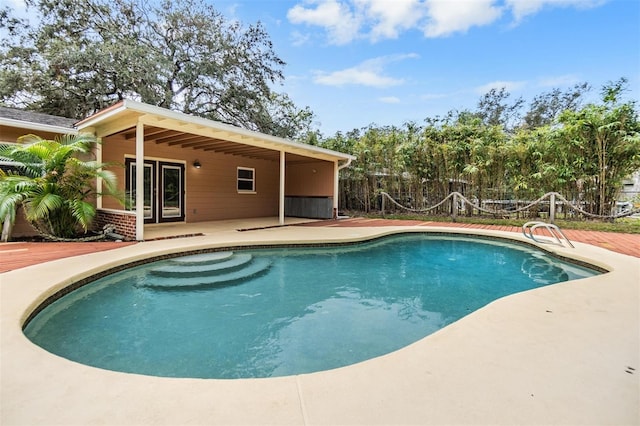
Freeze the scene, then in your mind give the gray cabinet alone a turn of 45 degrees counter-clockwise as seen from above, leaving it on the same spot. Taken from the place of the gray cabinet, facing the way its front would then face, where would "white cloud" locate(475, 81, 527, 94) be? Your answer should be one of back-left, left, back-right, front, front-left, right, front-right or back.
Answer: back-left

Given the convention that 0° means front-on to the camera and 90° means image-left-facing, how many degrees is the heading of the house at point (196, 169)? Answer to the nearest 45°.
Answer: approximately 315°

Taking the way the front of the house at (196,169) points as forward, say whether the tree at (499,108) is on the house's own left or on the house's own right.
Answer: on the house's own left

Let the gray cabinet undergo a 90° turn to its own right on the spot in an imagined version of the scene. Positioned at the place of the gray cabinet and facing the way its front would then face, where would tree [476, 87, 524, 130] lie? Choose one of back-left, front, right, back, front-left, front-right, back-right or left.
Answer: right
